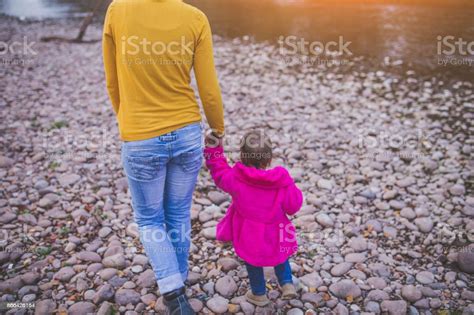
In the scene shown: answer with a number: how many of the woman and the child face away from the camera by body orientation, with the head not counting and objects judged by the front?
2

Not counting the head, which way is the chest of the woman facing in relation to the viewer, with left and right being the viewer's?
facing away from the viewer

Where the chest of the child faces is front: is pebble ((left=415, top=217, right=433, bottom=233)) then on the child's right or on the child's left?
on the child's right

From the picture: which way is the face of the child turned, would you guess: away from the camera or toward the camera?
away from the camera

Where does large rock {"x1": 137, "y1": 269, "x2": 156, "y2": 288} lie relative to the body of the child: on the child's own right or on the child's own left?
on the child's own left

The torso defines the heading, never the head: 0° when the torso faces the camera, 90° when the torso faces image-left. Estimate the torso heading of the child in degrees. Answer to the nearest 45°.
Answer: approximately 180°

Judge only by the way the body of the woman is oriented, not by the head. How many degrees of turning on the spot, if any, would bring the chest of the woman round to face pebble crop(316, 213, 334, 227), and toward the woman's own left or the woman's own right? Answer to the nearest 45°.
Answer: approximately 45° to the woman's own right

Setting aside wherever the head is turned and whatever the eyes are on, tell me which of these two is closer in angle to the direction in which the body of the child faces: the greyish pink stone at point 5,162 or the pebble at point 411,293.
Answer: the greyish pink stone
